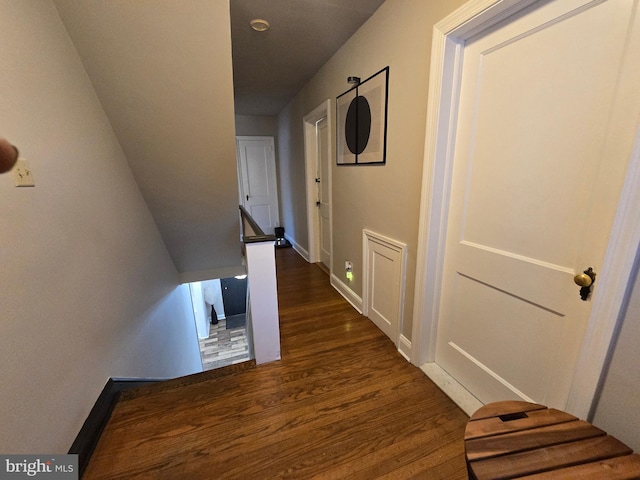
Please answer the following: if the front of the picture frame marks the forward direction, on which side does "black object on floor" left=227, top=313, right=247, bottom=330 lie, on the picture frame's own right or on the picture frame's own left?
on the picture frame's own right

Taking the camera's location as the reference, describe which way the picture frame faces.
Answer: facing the viewer and to the left of the viewer

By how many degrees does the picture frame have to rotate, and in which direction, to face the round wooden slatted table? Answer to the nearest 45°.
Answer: approximately 45° to its left

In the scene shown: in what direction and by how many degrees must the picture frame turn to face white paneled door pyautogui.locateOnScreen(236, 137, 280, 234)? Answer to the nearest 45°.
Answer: approximately 90° to its right

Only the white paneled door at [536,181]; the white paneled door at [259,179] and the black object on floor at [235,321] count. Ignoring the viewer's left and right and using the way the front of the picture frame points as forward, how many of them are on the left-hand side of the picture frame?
1

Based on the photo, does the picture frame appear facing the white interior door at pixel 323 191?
no

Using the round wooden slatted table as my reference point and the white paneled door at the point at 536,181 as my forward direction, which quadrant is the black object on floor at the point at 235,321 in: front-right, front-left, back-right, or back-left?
front-left

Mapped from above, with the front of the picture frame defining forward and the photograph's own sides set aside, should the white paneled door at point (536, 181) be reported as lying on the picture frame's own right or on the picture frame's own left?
on the picture frame's own left
